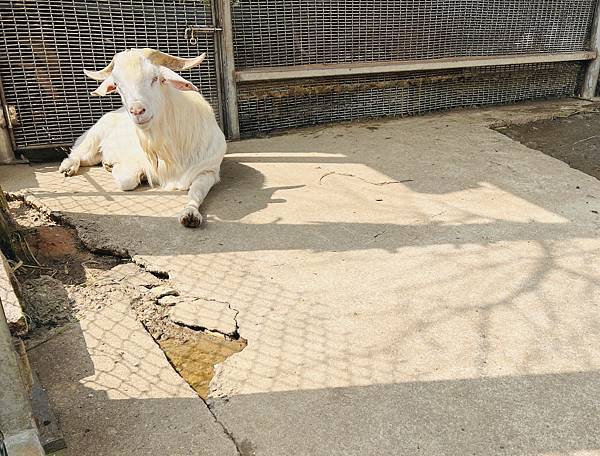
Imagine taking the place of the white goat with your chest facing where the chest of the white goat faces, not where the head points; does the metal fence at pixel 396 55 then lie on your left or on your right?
on your left

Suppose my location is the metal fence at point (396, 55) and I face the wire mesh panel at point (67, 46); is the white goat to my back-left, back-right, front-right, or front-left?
front-left

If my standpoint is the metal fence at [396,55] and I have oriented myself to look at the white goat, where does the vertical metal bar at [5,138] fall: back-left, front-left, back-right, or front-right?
front-right

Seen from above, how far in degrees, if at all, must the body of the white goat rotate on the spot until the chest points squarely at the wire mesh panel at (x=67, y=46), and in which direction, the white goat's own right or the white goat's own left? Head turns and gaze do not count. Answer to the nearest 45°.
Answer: approximately 180°

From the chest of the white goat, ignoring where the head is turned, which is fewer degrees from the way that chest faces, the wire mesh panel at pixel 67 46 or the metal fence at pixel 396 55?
the metal fence

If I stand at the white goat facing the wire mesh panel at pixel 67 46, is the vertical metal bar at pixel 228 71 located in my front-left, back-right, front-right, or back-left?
front-right

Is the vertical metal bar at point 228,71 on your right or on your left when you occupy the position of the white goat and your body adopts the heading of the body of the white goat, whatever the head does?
on your left
